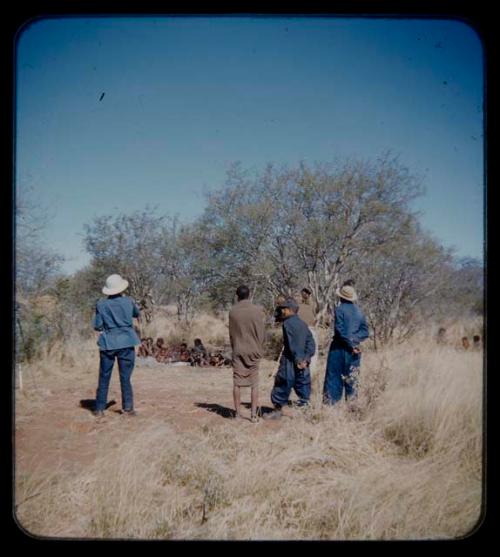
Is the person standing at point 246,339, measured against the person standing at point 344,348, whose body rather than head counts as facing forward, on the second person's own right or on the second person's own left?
on the second person's own left

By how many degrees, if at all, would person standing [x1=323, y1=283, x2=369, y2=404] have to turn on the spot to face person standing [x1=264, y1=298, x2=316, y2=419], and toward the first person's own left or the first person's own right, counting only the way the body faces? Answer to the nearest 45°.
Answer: approximately 45° to the first person's own left

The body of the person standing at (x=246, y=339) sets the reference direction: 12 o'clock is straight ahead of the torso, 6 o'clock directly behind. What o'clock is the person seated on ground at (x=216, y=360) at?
The person seated on ground is roughly at 12 o'clock from the person standing.

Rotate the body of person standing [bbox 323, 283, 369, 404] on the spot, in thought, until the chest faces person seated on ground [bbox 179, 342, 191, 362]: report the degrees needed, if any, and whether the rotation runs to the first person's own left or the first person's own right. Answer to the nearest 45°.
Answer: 0° — they already face them

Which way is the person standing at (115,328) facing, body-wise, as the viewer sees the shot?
away from the camera

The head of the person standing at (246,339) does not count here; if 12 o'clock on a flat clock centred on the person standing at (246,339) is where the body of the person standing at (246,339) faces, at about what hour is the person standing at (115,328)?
the person standing at (115,328) is roughly at 9 o'clock from the person standing at (246,339).

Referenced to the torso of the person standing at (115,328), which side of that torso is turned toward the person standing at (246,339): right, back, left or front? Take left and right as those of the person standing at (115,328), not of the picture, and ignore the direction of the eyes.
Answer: right

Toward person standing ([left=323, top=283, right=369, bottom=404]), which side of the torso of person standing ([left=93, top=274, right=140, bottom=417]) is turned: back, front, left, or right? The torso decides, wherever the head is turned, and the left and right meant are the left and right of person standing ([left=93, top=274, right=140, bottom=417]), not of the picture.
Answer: right

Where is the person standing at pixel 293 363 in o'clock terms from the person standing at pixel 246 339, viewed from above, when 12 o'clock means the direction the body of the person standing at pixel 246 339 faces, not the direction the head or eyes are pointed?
the person standing at pixel 293 363 is roughly at 2 o'clock from the person standing at pixel 246 339.
